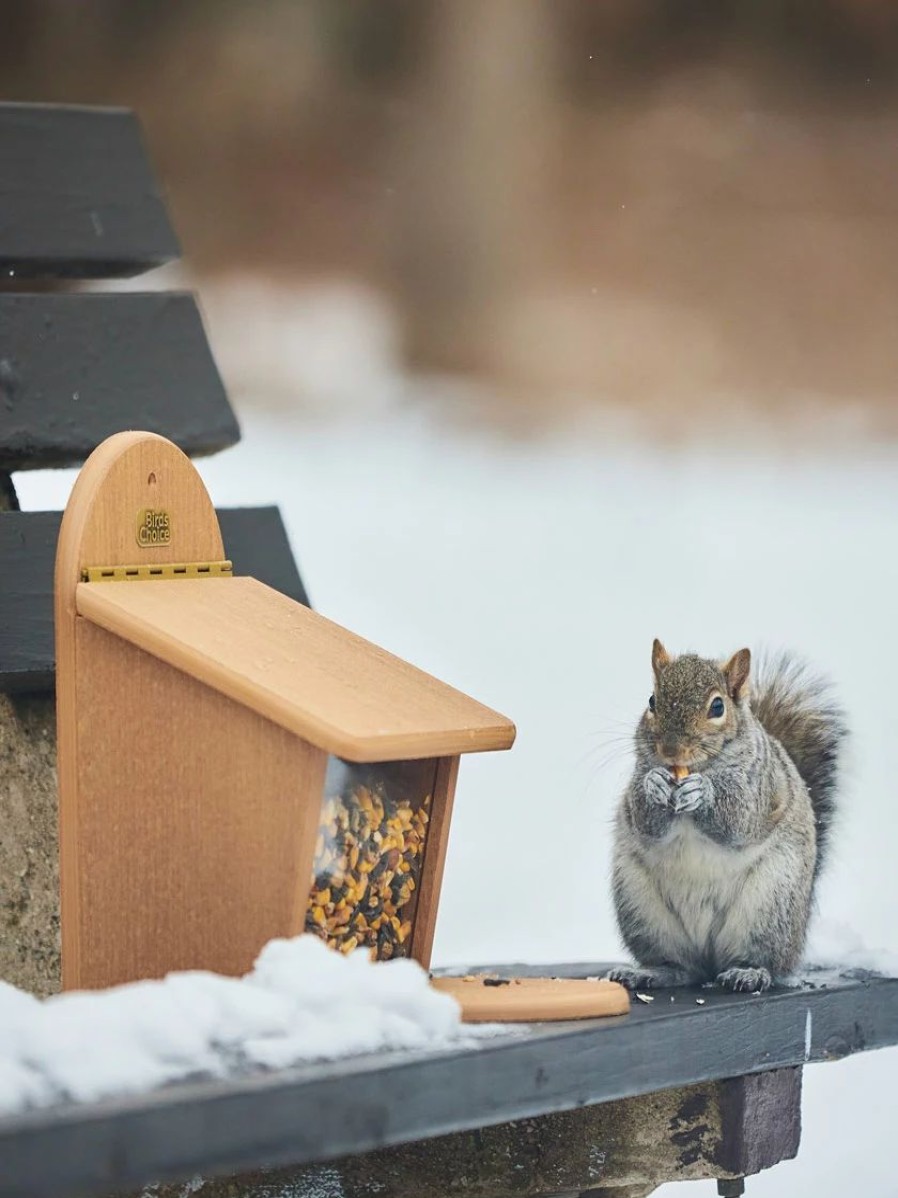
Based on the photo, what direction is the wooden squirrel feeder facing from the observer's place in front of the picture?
facing the viewer and to the right of the viewer

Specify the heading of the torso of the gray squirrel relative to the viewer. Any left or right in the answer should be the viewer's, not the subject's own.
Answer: facing the viewer and to the left of the viewer

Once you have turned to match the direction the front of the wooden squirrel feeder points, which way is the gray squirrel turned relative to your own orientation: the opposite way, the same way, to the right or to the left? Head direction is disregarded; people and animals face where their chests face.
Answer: to the right

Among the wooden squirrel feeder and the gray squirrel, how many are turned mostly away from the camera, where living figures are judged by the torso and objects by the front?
0
